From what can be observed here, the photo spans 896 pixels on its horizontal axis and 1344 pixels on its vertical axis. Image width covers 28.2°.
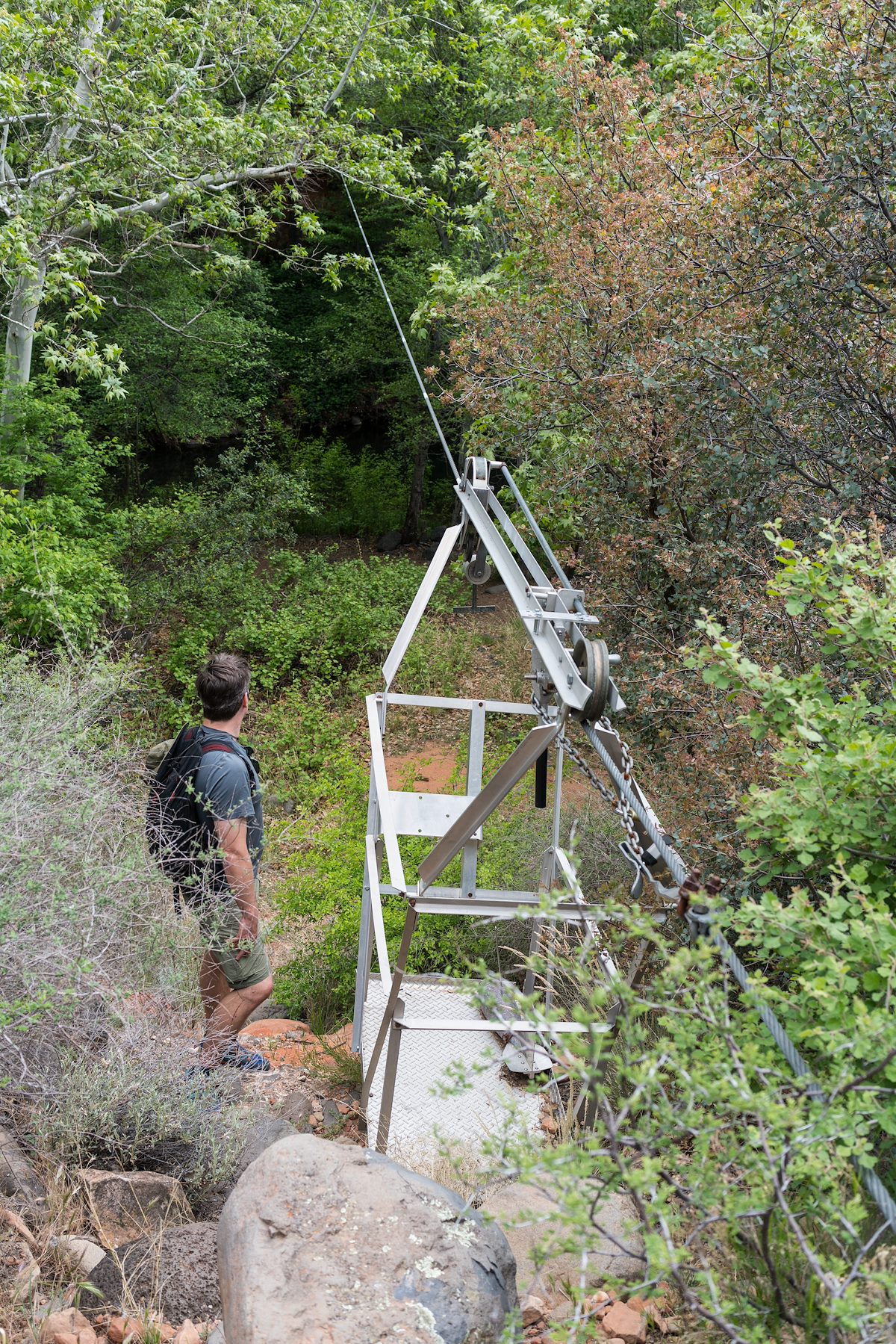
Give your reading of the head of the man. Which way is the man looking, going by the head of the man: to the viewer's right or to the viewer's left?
to the viewer's right

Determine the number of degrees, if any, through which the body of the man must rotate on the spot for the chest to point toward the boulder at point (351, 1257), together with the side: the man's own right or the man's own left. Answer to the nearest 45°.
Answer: approximately 90° to the man's own right

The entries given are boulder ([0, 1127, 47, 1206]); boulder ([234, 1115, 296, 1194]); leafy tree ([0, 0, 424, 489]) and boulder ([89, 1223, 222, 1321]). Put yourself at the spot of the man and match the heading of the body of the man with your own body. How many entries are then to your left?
1

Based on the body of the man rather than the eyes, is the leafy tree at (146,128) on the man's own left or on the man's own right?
on the man's own left

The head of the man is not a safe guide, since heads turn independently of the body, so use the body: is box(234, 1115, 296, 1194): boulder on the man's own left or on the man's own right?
on the man's own right

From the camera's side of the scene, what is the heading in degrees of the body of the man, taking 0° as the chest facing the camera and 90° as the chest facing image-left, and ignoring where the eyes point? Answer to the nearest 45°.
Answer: approximately 270°

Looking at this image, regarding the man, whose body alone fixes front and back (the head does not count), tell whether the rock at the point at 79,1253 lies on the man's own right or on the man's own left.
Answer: on the man's own right

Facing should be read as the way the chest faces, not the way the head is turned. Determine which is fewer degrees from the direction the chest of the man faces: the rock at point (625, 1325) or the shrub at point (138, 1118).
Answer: the rock
